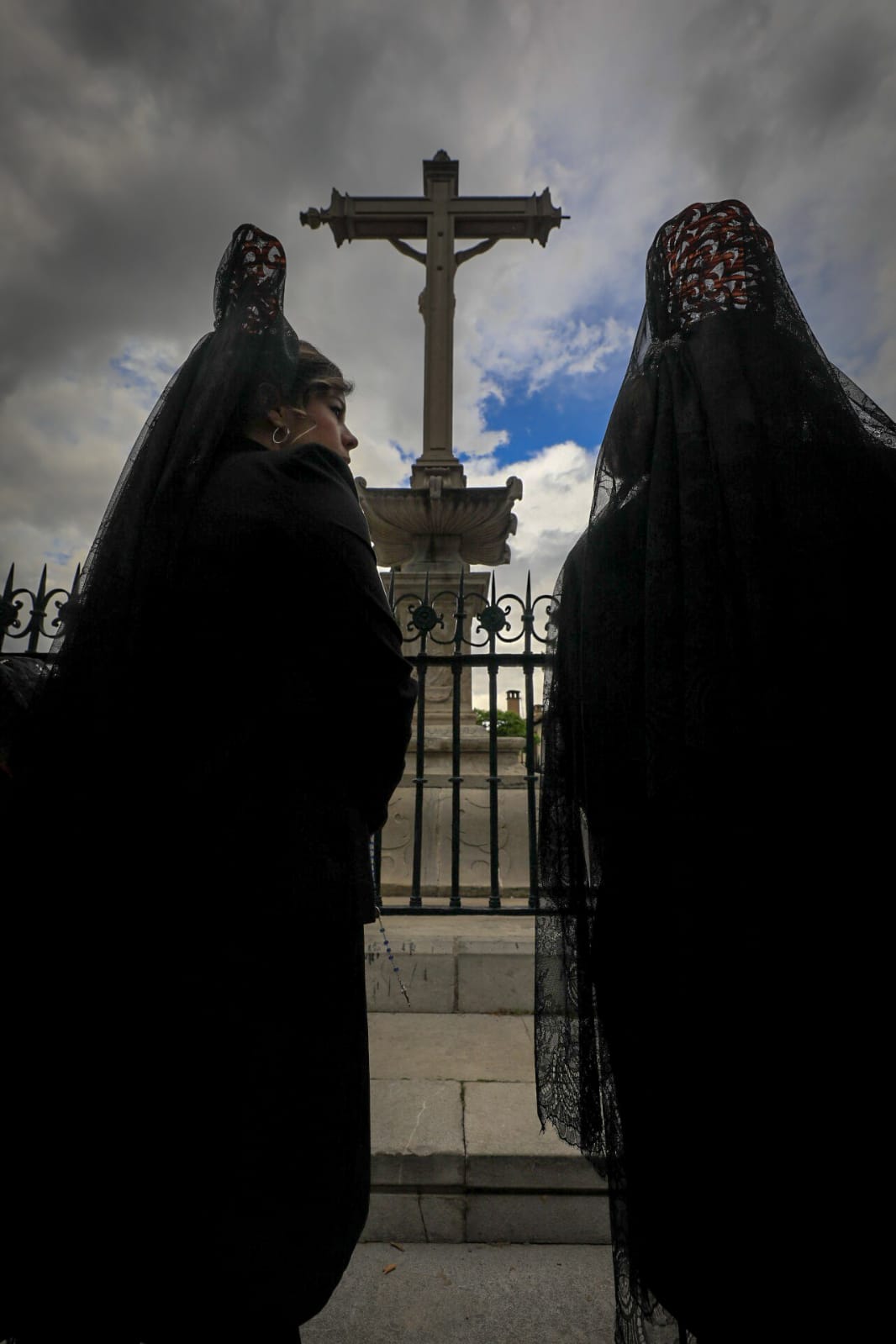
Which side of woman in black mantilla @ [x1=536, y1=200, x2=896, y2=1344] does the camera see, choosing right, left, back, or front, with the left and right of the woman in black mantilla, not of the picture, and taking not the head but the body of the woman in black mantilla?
back

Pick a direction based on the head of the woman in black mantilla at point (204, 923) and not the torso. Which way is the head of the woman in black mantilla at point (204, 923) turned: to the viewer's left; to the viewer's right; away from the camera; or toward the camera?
to the viewer's right

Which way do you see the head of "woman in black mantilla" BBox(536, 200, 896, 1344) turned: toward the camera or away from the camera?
away from the camera

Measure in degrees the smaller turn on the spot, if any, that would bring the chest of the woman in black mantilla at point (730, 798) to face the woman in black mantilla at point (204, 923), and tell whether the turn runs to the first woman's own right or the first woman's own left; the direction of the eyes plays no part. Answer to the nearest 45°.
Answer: approximately 90° to the first woman's own left

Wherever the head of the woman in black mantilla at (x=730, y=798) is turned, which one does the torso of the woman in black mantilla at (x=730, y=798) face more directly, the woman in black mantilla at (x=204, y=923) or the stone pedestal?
the stone pedestal
